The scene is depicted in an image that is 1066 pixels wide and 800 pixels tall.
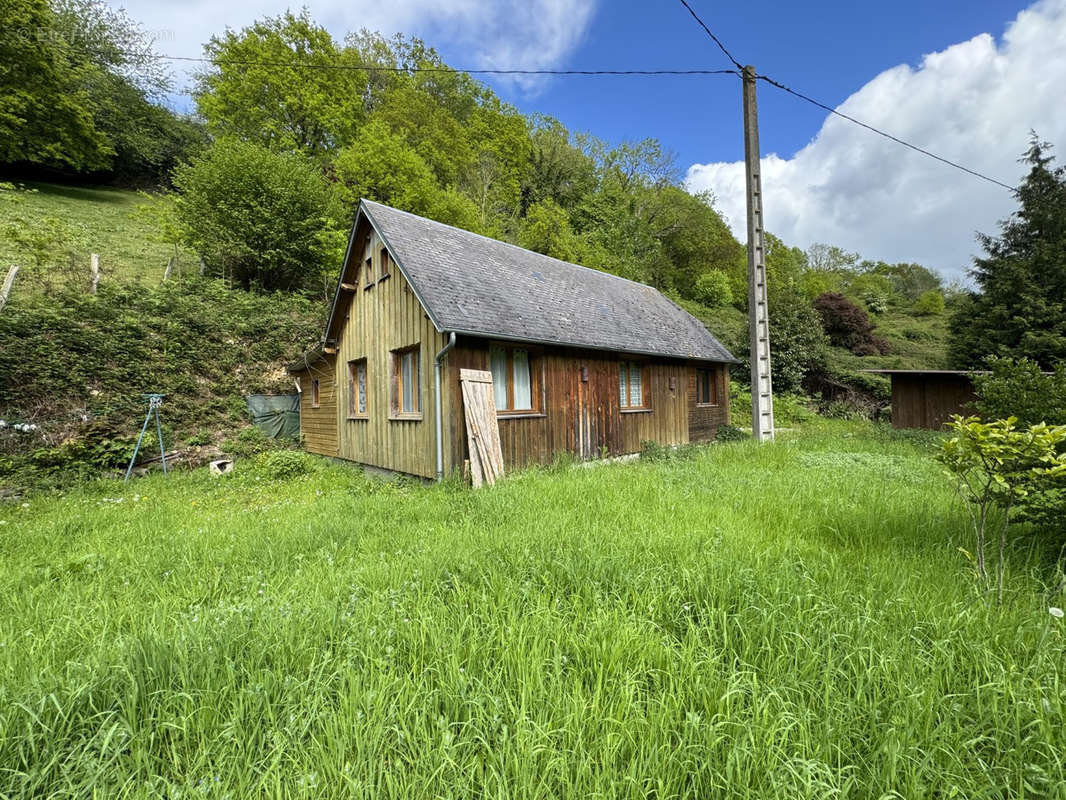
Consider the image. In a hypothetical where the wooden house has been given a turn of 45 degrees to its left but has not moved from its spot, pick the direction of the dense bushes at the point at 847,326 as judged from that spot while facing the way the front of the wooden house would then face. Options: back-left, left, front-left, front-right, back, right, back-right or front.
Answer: front-left

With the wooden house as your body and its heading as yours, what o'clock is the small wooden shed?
The small wooden shed is roughly at 10 o'clock from the wooden house.

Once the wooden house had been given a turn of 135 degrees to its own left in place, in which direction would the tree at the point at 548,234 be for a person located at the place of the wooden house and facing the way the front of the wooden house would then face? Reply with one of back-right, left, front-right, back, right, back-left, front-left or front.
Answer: front

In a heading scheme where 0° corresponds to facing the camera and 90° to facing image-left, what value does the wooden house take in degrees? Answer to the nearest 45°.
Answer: approximately 315°

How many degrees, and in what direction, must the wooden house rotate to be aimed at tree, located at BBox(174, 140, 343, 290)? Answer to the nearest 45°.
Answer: approximately 180°

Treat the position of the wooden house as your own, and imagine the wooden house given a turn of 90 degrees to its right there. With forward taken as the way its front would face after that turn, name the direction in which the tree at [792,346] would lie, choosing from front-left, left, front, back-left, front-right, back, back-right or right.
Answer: back

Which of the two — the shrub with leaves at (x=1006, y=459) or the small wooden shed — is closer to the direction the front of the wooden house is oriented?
the shrub with leaves

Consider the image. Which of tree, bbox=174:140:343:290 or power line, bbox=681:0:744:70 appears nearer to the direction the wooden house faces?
the power line

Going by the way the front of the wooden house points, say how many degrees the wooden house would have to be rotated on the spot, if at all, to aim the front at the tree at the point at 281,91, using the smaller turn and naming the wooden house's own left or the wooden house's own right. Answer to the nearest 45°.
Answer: approximately 180°
